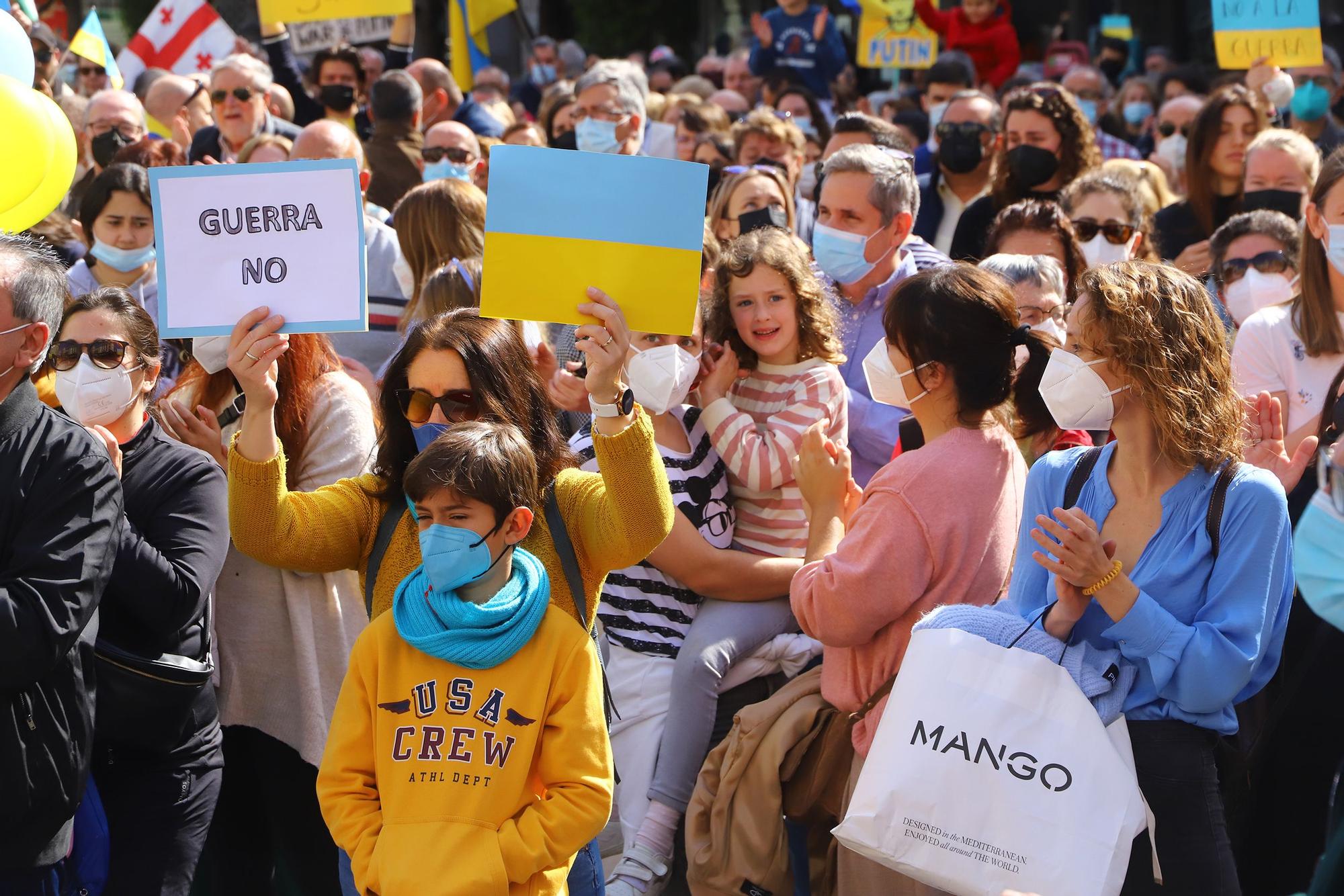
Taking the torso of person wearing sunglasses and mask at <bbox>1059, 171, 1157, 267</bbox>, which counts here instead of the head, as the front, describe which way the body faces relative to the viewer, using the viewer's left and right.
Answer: facing the viewer and to the left of the viewer

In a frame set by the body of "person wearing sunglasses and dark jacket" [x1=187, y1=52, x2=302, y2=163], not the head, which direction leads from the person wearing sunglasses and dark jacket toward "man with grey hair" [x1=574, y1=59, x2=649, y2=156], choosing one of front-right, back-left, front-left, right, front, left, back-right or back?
back-left

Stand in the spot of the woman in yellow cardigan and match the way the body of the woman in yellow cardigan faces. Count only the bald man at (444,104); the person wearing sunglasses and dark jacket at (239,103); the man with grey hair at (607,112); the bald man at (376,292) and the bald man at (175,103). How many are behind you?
5

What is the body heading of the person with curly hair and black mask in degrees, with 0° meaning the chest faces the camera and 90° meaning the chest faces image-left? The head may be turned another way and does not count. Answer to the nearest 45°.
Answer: approximately 45°

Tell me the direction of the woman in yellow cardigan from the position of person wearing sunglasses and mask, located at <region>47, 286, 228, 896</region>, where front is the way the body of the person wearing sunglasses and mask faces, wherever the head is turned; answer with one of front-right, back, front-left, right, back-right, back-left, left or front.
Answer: left

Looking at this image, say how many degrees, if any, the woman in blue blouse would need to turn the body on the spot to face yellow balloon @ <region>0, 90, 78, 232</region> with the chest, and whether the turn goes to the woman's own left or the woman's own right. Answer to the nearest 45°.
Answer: approximately 45° to the woman's own right

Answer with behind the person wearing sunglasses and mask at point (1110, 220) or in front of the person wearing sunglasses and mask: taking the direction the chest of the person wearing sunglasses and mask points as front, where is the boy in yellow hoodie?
in front

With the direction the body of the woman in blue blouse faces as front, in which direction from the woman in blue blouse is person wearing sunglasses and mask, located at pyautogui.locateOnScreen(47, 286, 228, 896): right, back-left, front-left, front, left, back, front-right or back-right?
front-right

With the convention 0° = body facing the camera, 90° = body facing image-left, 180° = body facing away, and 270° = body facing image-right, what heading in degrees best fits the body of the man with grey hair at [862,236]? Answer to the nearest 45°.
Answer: approximately 45°

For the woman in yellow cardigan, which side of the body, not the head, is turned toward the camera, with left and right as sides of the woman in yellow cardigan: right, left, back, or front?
front

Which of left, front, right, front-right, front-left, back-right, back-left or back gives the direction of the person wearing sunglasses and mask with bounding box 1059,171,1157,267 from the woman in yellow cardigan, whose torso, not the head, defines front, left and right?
back-left

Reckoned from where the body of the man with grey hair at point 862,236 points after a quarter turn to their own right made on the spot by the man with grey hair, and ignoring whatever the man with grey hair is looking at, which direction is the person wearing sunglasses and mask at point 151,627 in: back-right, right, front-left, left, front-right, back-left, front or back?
left

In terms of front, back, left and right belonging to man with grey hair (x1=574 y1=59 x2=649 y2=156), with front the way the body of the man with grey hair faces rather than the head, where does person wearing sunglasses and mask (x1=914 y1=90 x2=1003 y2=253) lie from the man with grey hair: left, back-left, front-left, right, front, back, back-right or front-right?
left
